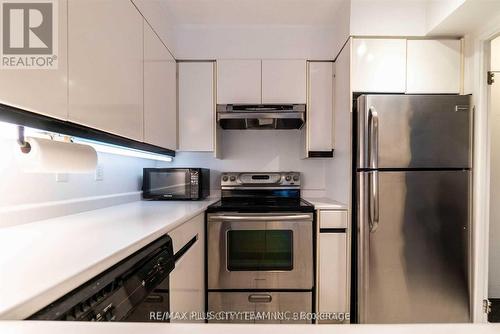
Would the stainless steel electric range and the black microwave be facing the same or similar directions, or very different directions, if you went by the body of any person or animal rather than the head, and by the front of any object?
same or similar directions

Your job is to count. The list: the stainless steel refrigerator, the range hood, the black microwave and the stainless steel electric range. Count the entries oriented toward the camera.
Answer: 4

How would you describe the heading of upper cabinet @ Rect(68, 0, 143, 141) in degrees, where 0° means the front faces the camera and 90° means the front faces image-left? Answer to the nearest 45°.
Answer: approximately 315°

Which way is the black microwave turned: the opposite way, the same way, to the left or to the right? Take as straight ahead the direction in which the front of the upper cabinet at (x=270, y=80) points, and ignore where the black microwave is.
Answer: the same way

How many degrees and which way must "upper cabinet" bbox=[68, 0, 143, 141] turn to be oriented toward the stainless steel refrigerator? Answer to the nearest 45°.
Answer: approximately 45° to its left

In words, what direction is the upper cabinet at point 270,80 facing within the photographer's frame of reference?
facing the viewer

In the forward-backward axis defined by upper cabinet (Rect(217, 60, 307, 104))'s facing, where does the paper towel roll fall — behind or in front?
in front

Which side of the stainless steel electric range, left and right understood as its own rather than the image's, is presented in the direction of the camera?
front

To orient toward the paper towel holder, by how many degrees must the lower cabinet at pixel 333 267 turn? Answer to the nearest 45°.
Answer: approximately 45° to its right

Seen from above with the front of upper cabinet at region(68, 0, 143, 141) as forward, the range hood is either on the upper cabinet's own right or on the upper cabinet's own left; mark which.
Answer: on the upper cabinet's own left

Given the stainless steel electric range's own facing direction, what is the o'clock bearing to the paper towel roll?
The paper towel roll is roughly at 1 o'clock from the stainless steel electric range.

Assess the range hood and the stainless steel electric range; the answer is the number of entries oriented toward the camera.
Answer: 2

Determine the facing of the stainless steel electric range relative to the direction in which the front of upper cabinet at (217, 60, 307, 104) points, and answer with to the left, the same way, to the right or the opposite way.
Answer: the same way

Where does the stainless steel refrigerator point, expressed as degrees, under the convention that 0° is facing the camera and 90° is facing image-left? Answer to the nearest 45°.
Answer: approximately 0°

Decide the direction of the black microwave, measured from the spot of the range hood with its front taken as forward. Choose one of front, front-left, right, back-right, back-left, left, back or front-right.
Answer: right

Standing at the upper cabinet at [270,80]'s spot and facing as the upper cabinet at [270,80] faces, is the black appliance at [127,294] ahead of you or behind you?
ahead

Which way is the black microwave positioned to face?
toward the camera

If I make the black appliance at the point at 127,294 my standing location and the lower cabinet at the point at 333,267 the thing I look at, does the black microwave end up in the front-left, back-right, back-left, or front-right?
front-left

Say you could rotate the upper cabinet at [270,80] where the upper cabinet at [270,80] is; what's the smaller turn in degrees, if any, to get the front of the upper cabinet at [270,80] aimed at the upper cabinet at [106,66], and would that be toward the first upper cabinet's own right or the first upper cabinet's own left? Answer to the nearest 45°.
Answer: approximately 45° to the first upper cabinet's own right
